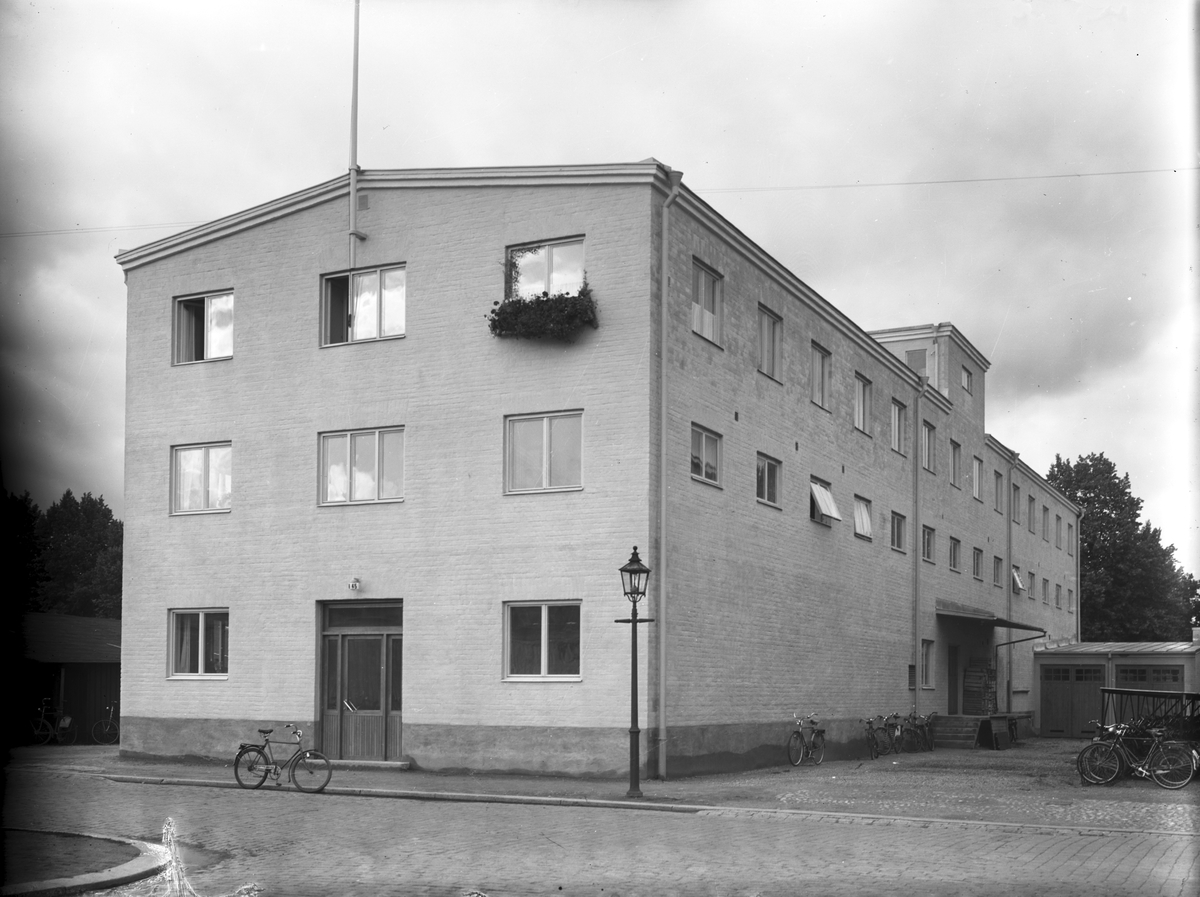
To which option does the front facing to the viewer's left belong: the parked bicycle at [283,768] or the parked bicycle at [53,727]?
the parked bicycle at [53,727]

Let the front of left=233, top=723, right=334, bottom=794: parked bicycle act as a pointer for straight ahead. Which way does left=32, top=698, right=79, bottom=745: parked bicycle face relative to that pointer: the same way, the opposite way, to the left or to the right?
the opposite way

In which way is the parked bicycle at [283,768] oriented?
to the viewer's right

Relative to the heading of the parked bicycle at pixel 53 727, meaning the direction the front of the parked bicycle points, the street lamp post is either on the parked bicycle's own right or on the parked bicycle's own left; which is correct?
on the parked bicycle's own left

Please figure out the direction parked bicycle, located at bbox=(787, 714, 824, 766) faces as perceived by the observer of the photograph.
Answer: facing the viewer and to the left of the viewer

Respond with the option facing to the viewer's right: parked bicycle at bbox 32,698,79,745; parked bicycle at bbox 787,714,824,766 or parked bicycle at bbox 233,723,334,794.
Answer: parked bicycle at bbox 233,723,334,794

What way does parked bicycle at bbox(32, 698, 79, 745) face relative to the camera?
to the viewer's left

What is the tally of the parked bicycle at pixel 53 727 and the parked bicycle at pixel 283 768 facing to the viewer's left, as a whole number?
1

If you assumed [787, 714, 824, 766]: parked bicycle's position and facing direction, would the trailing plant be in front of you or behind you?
in front
